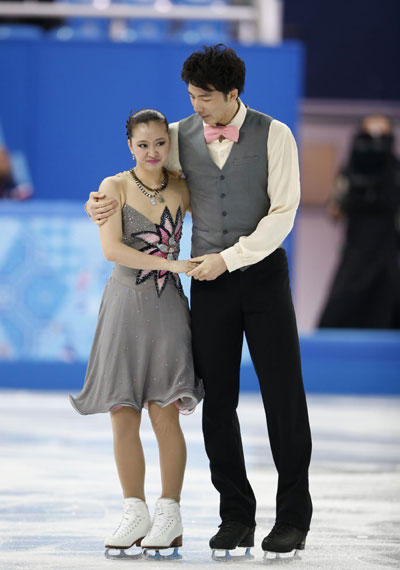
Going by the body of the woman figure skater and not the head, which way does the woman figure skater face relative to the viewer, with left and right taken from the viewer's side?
facing the viewer

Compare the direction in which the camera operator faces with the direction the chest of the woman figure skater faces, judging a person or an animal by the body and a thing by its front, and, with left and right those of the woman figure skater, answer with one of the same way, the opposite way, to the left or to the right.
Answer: the same way

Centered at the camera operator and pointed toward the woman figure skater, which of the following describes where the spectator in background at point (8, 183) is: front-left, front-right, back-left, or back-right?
front-right

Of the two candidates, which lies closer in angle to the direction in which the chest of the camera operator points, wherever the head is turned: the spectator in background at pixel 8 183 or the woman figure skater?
the woman figure skater

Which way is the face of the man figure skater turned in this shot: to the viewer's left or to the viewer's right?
to the viewer's left

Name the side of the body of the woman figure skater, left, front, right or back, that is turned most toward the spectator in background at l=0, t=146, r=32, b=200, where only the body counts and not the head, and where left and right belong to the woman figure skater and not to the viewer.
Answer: back

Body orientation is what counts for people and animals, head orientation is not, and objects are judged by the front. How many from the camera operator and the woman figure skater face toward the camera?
2

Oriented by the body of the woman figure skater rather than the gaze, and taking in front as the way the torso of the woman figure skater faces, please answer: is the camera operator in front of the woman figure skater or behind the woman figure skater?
behind

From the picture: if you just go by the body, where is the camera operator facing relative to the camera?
toward the camera

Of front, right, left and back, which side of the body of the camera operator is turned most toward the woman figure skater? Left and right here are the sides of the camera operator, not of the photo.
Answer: front
